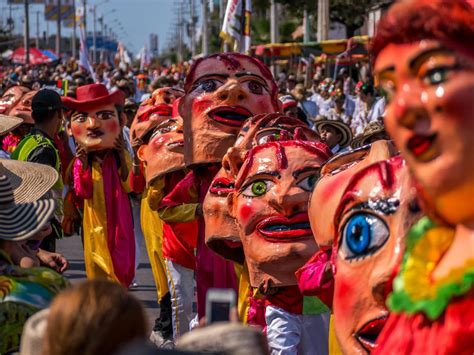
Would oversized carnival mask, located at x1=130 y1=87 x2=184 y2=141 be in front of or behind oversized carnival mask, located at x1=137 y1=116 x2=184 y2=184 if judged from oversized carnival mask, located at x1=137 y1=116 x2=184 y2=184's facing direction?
behind

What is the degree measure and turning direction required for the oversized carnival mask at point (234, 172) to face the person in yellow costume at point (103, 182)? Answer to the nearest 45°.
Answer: approximately 90° to its right

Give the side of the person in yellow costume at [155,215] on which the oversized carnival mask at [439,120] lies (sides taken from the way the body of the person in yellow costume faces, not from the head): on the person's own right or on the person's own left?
on the person's own left

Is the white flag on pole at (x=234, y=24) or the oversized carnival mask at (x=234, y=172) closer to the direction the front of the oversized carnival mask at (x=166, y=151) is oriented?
the oversized carnival mask

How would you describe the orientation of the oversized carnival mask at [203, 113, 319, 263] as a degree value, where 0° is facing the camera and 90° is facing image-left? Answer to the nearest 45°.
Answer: approximately 45°

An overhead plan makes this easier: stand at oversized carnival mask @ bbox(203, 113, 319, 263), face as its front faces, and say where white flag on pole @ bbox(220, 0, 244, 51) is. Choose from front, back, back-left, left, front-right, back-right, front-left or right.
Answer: back-right

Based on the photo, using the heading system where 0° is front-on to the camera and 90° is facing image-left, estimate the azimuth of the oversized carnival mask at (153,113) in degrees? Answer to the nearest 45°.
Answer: approximately 315°
